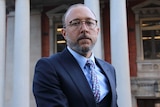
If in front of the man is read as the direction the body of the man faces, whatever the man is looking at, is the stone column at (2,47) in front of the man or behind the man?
behind

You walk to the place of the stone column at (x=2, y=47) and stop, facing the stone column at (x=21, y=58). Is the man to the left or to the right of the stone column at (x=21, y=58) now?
right

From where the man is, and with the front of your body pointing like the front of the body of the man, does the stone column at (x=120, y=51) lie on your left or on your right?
on your left

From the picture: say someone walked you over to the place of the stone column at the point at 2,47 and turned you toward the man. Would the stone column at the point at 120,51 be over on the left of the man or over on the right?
left

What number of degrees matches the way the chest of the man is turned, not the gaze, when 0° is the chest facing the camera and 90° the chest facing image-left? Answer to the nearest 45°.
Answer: approximately 315°
